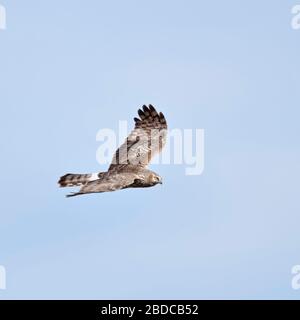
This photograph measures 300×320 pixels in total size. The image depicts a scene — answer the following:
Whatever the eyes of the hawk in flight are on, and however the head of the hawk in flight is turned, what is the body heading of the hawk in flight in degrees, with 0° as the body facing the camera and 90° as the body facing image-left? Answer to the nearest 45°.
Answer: approximately 270°
